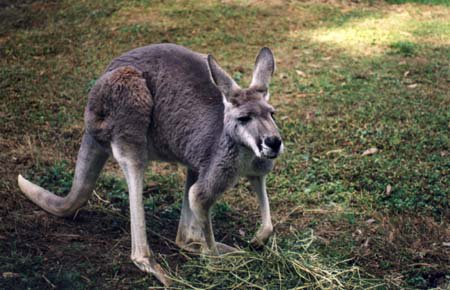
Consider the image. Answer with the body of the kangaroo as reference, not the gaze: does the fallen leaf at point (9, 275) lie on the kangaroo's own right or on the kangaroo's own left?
on the kangaroo's own right

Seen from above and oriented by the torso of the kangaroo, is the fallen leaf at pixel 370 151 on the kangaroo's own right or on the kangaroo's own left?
on the kangaroo's own left

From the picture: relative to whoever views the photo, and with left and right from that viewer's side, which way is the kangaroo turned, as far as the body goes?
facing the viewer and to the right of the viewer

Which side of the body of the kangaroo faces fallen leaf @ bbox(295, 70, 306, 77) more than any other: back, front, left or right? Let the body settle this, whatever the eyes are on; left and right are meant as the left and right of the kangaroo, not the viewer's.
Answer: left

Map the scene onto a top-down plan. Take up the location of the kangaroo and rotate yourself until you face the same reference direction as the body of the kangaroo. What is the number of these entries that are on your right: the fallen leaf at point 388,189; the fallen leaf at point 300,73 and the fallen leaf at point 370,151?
0

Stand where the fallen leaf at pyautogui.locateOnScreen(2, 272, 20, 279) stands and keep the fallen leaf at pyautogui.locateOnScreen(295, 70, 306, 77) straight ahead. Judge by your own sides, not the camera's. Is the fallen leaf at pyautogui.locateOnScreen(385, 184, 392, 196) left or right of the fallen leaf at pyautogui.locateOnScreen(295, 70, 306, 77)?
right

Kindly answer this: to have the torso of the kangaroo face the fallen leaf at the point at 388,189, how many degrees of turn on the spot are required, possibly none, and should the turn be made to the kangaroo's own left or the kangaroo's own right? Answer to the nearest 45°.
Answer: approximately 45° to the kangaroo's own left
